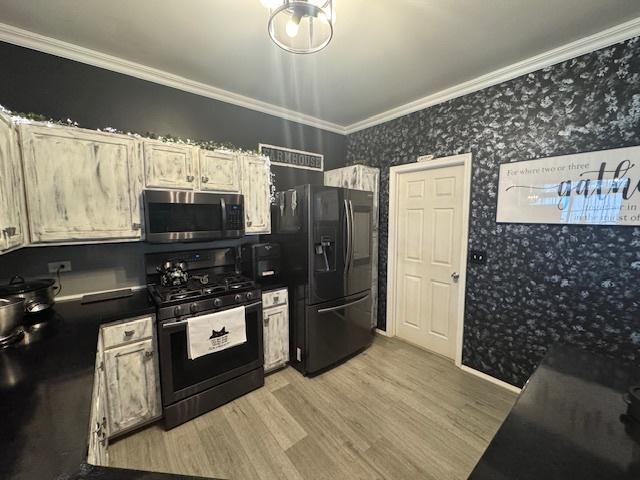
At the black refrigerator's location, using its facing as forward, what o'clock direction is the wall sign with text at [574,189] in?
The wall sign with text is roughly at 11 o'clock from the black refrigerator.

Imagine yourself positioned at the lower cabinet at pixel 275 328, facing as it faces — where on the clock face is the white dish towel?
The white dish towel is roughly at 3 o'clock from the lower cabinet.

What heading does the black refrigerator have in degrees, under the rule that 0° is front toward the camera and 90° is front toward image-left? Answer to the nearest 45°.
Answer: approximately 315°

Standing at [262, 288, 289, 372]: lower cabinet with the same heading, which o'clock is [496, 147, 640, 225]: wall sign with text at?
The wall sign with text is roughly at 11 o'clock from the lower cabinet.

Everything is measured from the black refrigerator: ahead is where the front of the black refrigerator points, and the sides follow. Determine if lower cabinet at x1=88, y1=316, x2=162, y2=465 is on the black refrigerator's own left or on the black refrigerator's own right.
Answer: on the black refrigerator's own right

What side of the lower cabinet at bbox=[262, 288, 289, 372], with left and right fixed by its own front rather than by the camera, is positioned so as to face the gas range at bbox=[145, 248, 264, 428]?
right

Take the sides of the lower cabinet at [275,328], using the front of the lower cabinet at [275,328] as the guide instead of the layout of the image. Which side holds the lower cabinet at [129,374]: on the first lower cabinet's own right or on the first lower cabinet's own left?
on the first lower cabinet's own right
